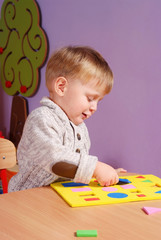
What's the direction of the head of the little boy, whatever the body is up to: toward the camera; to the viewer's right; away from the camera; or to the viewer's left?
to the viewer's right

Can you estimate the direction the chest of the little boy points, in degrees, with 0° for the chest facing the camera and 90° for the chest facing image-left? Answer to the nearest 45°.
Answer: approximately 315°

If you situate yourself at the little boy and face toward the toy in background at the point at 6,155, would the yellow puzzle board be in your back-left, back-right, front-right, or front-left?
back-left
